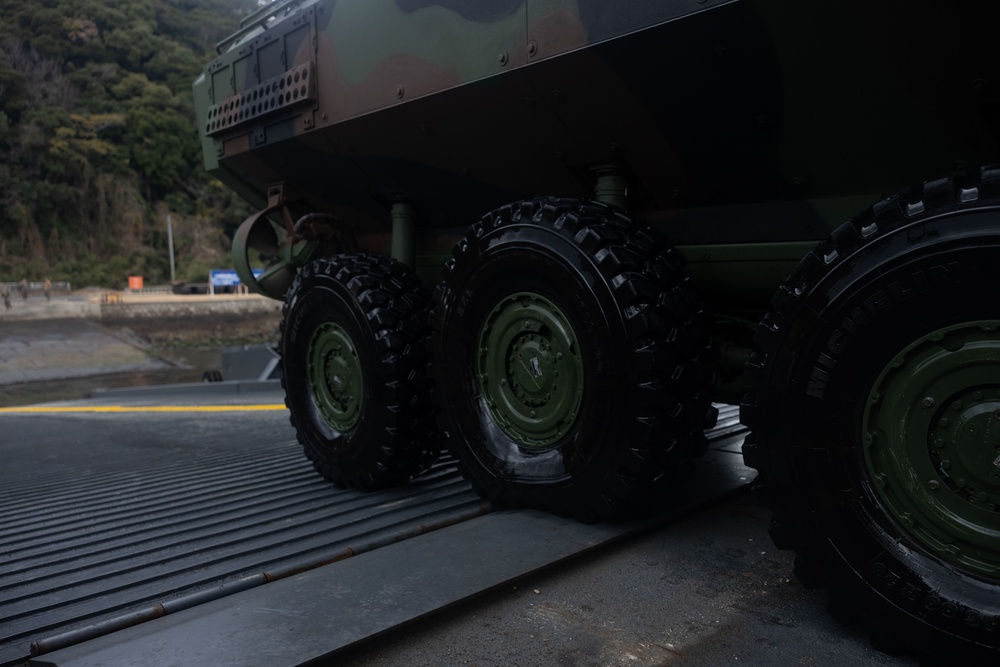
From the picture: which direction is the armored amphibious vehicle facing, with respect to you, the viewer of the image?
facing the viewer and to the right of the viewer
